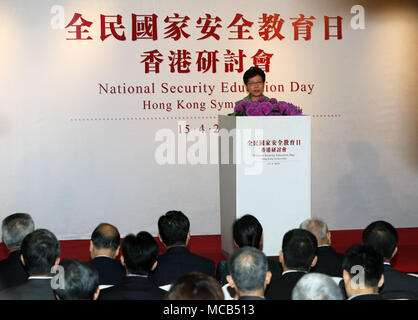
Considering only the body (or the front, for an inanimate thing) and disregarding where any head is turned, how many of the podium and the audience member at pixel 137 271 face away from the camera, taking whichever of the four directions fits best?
1

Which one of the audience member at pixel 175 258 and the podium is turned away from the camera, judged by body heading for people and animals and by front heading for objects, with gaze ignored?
the audience member

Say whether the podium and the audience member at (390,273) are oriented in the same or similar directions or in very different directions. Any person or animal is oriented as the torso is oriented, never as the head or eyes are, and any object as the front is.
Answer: very different directions

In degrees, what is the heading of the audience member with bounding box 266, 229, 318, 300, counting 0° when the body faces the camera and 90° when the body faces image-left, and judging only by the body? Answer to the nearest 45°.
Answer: approximately 180°

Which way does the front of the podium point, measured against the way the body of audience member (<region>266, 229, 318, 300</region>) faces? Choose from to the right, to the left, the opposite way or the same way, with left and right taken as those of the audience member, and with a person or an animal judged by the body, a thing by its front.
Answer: the opposite way

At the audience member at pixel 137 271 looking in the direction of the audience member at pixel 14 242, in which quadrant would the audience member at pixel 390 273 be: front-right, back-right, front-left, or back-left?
back-right

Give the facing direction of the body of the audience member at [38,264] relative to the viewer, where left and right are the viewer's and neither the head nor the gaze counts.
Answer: facing away from the viewer

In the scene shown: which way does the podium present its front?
toward the camera

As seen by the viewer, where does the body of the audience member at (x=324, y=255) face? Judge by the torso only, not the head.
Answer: away from the camera

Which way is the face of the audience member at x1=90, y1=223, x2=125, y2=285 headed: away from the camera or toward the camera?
away from the camera

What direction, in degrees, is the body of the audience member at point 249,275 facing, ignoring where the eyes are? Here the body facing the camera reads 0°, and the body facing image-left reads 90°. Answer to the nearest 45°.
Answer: approximately 180°

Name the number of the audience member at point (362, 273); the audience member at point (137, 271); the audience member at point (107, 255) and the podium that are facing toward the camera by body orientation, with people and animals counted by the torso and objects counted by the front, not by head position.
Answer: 1

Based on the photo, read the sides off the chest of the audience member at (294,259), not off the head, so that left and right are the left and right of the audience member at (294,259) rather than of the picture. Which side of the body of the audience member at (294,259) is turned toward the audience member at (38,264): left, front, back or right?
left

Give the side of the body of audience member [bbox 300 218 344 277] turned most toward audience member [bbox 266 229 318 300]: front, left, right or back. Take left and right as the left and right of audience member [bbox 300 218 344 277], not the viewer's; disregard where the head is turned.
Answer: back

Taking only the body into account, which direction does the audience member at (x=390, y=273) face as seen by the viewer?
away from the camera

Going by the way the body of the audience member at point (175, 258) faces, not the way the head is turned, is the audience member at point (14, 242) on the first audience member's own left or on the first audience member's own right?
on the first audience member's own left

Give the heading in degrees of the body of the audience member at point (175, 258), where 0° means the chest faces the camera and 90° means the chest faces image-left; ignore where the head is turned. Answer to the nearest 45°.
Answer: approximately 180°

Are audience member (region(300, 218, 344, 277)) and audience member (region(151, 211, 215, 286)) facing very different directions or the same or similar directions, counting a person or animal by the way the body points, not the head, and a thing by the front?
same or similar directions

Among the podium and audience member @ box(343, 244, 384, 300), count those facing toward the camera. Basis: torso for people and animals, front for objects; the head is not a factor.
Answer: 1
